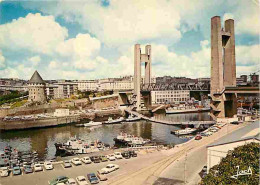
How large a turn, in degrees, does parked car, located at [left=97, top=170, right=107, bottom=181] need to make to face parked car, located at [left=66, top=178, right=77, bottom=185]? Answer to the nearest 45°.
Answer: approximately 90° to its right

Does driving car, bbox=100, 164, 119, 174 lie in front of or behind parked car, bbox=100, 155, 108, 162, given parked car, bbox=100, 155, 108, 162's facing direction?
in front

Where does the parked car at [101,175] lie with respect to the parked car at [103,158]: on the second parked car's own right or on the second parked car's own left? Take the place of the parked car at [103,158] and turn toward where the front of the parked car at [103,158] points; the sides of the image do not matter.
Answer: on the second parked car's own right

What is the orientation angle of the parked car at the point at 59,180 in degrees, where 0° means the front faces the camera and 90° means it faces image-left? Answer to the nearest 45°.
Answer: approximately 45°

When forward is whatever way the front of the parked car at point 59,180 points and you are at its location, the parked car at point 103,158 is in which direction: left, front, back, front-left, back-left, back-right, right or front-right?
back

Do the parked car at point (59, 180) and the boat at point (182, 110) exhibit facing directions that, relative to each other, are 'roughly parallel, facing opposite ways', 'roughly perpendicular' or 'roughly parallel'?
roughly perpendicular
